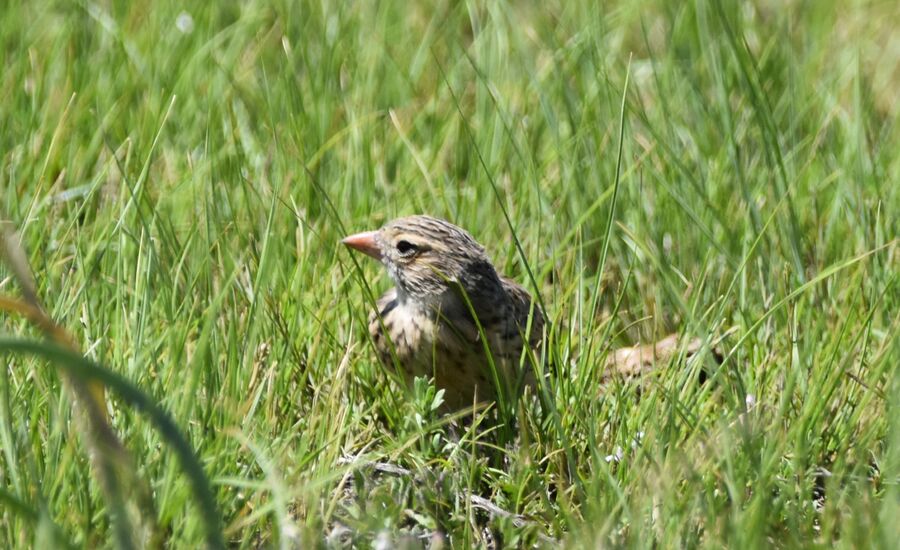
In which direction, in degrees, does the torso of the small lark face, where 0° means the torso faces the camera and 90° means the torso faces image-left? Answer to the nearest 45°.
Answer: approximately 45°

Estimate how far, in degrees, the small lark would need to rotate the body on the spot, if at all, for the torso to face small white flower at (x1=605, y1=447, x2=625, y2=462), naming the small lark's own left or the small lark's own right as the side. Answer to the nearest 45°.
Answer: approximately 90° to the small lark's own left

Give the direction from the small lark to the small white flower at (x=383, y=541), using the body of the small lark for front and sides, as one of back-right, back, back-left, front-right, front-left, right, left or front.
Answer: front-left

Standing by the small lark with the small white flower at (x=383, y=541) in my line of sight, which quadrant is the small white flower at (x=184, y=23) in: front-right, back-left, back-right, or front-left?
back-right
